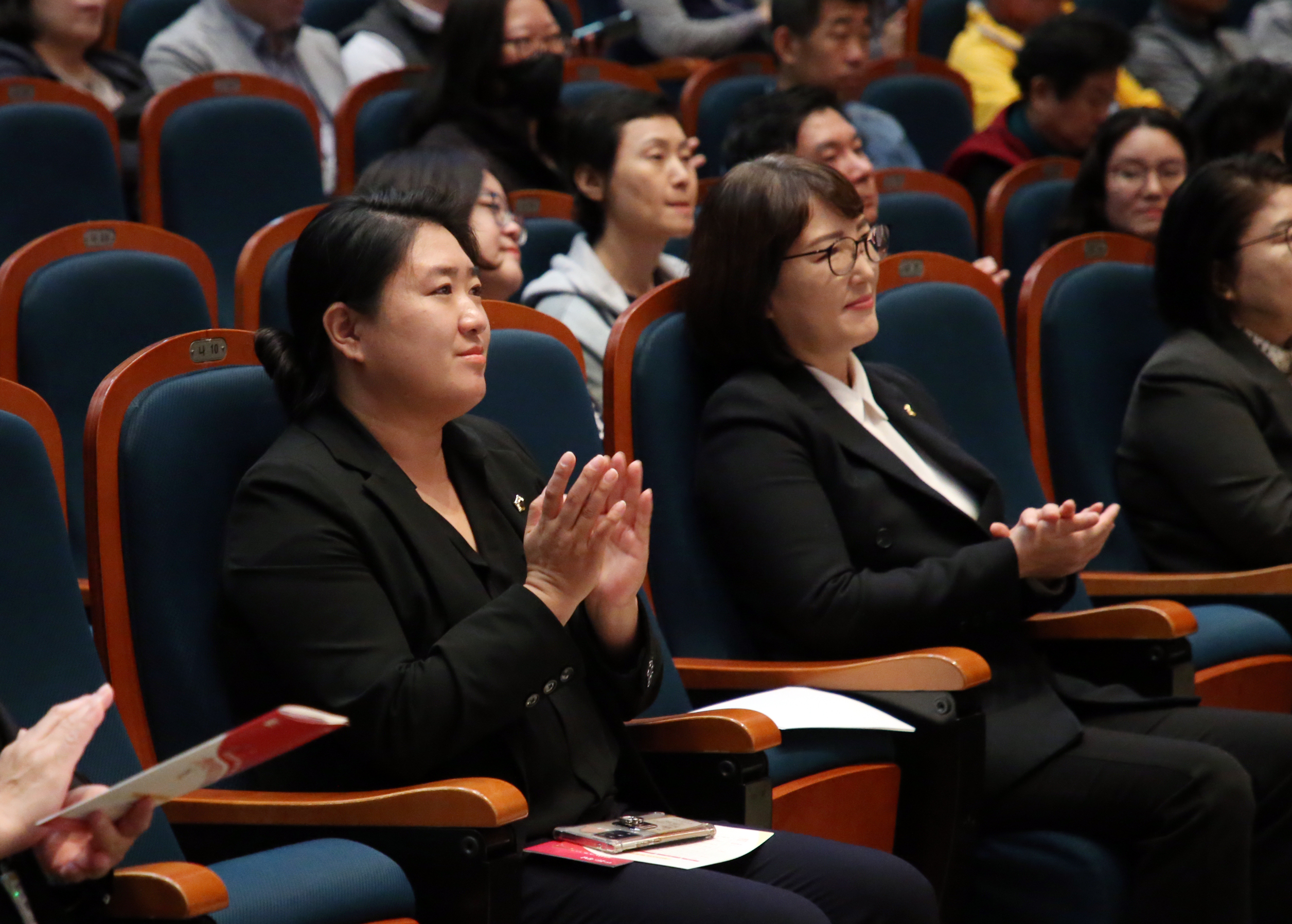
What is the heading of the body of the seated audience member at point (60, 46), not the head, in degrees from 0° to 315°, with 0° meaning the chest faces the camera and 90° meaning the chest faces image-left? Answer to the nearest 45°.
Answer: approximately 315°

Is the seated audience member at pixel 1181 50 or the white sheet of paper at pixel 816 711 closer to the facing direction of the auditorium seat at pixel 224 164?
the white sheet of paper

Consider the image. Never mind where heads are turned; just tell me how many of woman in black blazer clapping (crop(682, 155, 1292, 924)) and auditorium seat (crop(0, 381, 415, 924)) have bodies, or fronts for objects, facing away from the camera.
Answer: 0

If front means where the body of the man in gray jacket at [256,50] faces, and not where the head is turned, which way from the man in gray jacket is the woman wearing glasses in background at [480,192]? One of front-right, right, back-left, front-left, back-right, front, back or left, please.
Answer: front-right

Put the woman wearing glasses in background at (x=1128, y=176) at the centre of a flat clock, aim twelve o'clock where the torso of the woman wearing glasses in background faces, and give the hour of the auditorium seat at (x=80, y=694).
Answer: The auditorium seat is roughly at 2 o'clock from the woman wearing glasses in background.

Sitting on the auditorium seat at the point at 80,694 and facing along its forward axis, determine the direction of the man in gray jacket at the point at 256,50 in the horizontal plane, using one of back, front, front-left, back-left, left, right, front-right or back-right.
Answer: back-left

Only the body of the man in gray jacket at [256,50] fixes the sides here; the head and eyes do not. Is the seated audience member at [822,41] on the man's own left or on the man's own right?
on the man's own left

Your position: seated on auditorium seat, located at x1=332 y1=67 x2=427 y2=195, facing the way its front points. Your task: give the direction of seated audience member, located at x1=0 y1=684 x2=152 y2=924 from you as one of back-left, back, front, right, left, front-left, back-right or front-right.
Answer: front-right

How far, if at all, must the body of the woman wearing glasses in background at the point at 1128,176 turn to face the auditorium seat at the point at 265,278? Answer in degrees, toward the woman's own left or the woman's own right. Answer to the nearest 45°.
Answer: approximately 90° to the woman's own right

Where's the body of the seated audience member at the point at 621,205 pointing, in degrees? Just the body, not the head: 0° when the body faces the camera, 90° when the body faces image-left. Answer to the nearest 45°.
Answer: approximately 315°

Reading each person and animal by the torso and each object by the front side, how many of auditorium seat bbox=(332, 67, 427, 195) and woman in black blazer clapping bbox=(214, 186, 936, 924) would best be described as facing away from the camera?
0

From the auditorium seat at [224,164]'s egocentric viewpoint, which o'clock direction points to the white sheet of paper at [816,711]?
The white sheet of paper is roughly at 1 o'clock from the auditorium seat.

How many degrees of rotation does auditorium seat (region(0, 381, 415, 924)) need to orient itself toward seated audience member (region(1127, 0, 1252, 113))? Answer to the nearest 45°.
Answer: approximately 90° to its left
